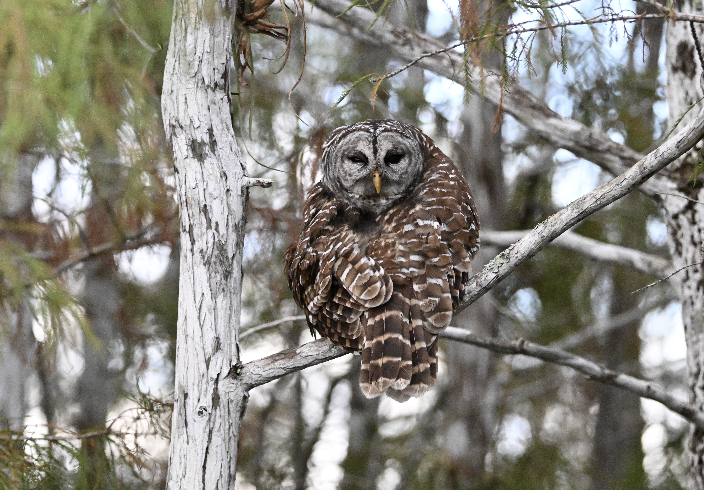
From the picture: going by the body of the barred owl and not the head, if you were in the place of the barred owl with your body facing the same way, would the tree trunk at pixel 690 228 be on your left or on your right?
on your right

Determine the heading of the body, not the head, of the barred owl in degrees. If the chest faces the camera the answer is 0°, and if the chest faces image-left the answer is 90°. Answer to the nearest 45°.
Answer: approximately 180°

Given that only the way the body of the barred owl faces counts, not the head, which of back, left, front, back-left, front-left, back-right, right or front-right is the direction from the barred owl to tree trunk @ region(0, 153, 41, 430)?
front-left
